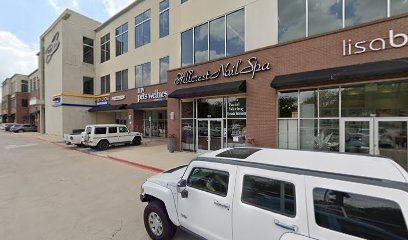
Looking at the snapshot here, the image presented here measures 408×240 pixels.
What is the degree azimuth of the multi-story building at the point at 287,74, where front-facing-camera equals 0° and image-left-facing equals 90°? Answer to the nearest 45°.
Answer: approximately 45°

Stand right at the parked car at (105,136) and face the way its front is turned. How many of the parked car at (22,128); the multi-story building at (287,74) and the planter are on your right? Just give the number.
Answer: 2

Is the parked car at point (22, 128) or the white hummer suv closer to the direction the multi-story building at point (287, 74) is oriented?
the white hummer suv

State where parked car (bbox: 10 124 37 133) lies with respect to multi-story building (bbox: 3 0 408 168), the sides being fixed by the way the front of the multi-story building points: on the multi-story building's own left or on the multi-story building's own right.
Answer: on the multi-story building's own right

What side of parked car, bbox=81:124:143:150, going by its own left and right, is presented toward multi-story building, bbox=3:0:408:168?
right

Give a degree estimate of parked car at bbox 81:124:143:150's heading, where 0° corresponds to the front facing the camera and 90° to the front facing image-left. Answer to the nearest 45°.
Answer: approximately 225°

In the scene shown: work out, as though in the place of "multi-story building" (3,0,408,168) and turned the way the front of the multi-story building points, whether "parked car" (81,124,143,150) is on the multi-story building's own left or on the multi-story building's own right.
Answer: on the multi-story building's own right
